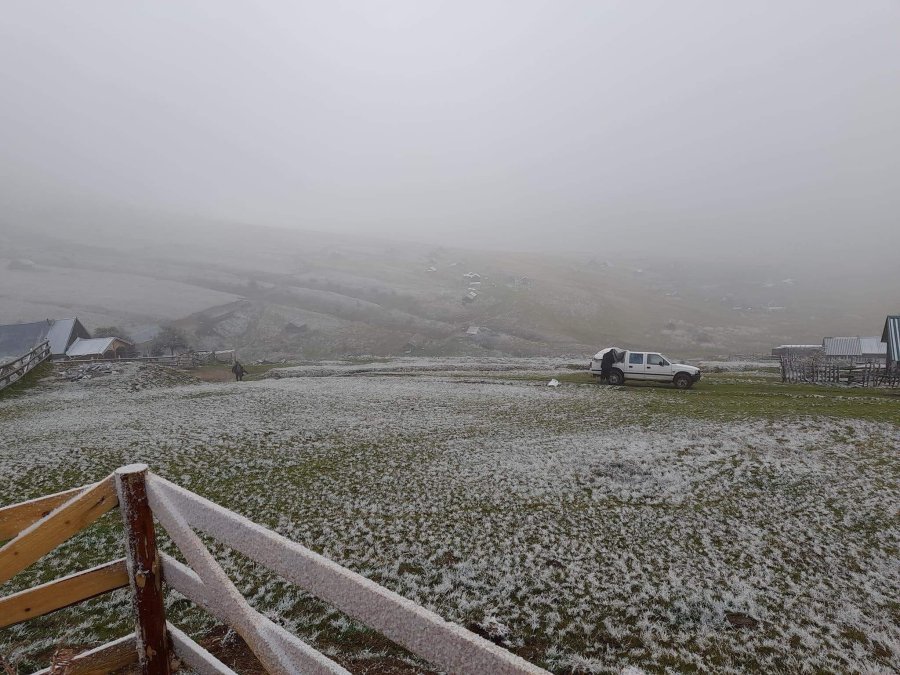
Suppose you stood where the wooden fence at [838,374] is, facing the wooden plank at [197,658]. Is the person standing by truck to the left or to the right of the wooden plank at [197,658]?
right

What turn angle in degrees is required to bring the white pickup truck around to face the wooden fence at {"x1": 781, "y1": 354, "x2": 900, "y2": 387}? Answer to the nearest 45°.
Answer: approximately 45° to its left

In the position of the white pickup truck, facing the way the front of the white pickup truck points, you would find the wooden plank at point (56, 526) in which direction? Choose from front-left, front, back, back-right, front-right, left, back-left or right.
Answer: right

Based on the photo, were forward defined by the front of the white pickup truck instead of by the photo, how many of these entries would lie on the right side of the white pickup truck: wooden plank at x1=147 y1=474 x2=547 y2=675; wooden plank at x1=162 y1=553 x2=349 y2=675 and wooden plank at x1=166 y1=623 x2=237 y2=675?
3

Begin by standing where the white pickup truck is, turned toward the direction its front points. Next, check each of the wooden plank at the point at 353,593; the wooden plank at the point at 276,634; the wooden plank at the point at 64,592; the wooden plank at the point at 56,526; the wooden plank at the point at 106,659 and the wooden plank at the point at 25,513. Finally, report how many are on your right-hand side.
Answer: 6

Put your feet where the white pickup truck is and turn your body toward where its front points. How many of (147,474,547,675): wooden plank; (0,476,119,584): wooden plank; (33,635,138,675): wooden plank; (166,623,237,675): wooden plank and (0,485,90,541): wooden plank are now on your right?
5

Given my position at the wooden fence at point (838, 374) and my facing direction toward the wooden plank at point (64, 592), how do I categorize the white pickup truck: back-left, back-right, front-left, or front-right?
front-right

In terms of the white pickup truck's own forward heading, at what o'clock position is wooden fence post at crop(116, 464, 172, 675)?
The wooden fence post is roughly at 3 o'clock from the white pickup truck.

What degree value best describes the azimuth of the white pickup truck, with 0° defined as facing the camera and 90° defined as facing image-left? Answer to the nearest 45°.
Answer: approximately 270°

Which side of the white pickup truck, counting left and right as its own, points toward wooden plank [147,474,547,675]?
right

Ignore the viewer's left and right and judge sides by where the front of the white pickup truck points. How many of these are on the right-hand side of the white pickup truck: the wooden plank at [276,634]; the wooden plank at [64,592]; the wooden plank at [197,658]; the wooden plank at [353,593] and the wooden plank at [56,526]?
5

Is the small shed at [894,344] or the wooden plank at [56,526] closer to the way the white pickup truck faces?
the small shed

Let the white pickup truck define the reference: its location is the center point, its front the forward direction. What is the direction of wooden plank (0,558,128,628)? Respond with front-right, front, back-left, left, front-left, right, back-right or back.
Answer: right

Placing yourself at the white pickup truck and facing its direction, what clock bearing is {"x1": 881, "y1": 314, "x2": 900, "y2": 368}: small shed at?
The small shed is roughly at 11 o'clock from the white pickup truck.
